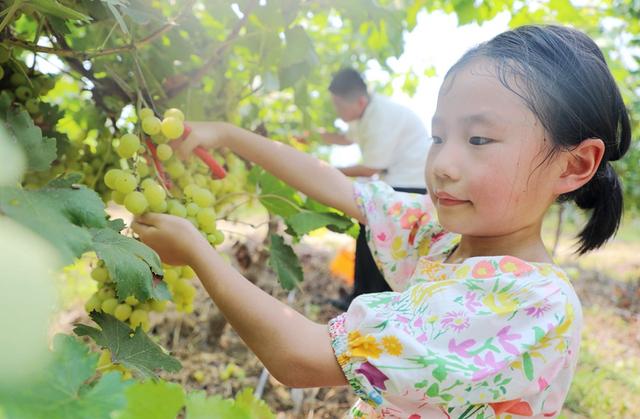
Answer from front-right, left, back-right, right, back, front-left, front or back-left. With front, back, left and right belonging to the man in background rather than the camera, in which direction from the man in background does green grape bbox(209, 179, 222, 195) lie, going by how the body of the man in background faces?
left

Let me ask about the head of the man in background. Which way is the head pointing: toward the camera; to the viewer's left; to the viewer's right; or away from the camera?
to the viewer's left

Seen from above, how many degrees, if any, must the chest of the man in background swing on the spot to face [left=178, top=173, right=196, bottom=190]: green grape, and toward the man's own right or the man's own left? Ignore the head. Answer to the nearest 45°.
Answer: approximately 90° to the man's own left

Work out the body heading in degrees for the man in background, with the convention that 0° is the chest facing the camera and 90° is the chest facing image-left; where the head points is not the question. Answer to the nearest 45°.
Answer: approximately 90°

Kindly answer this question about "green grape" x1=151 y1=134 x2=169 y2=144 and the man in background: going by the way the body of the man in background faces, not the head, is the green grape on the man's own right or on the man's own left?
on the man's own left

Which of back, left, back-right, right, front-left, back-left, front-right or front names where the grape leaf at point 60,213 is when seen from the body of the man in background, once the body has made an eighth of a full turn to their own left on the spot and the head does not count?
front-left

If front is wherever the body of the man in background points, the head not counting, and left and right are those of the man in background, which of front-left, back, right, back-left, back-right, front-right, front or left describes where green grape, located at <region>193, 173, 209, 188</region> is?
left

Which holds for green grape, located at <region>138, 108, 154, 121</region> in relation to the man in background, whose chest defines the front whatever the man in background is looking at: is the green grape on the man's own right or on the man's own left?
on the man's own left

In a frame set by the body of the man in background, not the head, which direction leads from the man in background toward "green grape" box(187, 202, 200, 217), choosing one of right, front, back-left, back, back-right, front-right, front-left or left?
left

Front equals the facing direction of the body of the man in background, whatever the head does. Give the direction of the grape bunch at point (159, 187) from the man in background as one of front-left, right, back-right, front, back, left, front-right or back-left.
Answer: left

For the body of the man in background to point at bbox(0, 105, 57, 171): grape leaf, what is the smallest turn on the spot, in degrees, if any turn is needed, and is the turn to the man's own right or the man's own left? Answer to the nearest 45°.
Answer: approximately 90° to the man's own left

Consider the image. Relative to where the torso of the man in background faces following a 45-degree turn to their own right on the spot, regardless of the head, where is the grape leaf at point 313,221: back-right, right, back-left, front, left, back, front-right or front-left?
back-left

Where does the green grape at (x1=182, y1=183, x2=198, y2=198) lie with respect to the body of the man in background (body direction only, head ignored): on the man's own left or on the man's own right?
on the man's own left
